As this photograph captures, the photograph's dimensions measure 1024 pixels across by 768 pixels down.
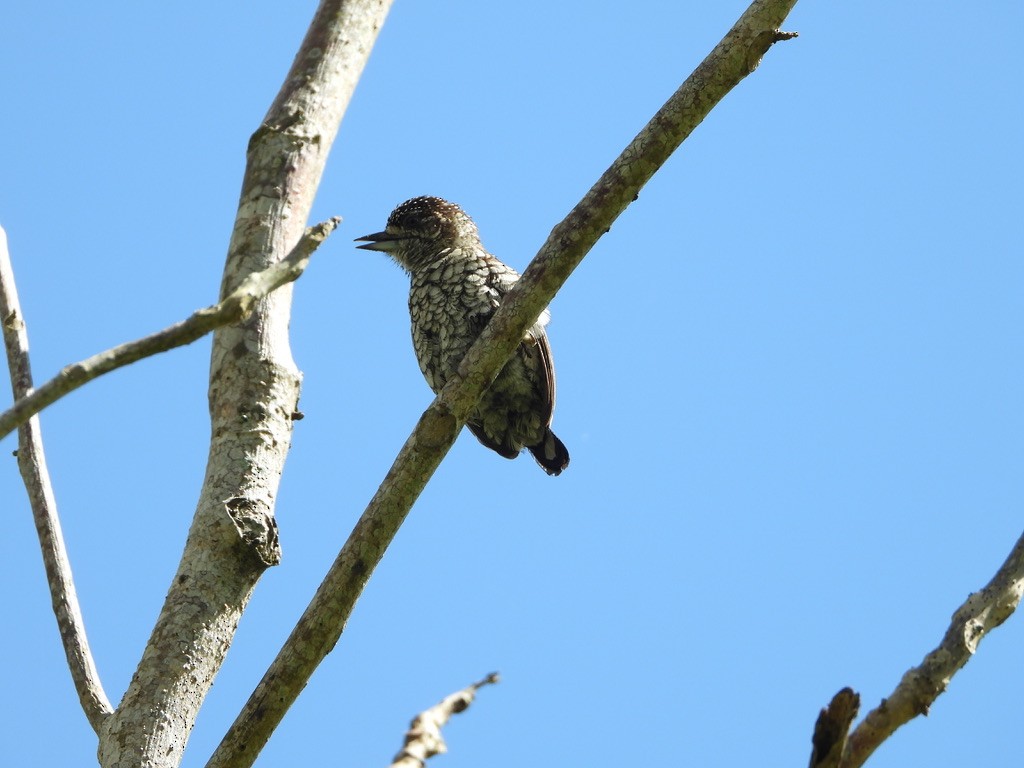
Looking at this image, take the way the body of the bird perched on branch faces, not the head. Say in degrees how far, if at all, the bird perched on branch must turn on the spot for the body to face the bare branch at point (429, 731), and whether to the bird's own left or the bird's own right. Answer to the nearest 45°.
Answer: approximately 45° to the bird's own left

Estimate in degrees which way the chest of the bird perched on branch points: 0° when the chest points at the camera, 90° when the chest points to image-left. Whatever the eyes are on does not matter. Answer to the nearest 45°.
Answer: approximately 45°

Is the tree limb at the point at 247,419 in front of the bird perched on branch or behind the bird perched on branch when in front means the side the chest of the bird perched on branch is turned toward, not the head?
in front

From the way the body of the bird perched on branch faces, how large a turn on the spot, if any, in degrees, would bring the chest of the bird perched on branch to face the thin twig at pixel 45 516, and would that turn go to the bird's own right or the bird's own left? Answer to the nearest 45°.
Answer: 0° — it already faces it
